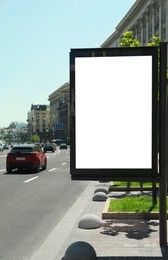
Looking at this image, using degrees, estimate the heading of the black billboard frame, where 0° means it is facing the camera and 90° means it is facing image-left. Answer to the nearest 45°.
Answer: approximately 0°

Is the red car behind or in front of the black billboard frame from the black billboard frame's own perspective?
behind

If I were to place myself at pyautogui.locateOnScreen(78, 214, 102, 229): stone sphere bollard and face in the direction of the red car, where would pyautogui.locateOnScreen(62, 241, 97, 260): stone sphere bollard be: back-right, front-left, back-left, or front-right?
back-left
